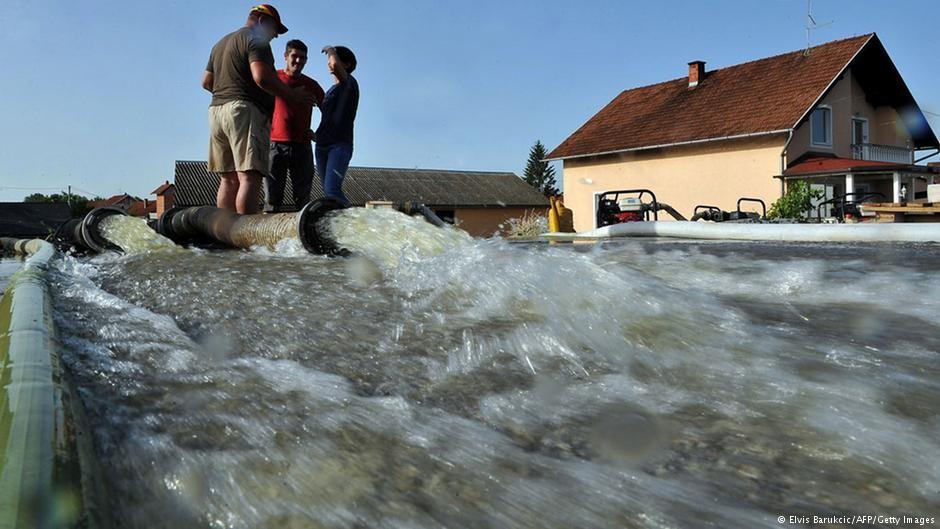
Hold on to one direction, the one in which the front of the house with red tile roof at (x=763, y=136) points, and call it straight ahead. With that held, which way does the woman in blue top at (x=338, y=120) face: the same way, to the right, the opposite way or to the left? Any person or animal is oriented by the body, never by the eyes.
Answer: to the right

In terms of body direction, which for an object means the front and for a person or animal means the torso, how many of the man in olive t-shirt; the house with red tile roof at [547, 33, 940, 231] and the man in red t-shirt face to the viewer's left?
0

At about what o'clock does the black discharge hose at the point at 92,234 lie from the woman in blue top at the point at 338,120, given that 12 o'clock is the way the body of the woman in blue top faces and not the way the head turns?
The black discharge hose is roughly at 12 o'clock from the woman in blue top.

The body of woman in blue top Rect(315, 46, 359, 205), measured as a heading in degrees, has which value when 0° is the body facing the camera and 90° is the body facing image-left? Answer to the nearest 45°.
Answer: approximately 90°

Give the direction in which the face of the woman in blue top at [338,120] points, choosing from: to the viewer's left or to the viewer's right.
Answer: to the viewer's left

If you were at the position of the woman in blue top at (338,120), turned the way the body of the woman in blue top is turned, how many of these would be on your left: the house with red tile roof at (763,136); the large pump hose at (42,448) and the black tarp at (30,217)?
1

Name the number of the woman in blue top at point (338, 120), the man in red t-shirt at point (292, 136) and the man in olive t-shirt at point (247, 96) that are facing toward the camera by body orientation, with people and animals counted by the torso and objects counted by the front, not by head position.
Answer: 1

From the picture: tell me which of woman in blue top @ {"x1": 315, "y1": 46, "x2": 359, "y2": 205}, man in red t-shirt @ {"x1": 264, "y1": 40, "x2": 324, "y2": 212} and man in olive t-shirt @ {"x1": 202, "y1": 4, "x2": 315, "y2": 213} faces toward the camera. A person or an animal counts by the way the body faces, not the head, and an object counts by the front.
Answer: the man in red t-shirt

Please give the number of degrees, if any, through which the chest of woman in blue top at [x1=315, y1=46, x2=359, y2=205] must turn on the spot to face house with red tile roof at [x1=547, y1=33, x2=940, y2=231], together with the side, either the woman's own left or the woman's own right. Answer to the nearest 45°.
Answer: approximately 135° to the woman's own right

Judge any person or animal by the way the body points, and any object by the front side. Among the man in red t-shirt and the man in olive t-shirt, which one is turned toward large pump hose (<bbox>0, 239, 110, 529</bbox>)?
the man in red t-shirt

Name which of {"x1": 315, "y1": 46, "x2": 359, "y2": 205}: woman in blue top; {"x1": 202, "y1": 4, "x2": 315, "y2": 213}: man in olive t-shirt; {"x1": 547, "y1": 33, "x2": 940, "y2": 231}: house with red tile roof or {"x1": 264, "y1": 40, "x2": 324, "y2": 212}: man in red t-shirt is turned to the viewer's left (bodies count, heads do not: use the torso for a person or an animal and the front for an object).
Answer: the woman in blue top

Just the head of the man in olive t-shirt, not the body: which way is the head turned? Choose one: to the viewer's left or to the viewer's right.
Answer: to the viewer's right

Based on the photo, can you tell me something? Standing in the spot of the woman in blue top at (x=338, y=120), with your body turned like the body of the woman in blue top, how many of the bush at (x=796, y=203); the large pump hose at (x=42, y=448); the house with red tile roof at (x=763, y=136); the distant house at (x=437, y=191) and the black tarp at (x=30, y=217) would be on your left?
1

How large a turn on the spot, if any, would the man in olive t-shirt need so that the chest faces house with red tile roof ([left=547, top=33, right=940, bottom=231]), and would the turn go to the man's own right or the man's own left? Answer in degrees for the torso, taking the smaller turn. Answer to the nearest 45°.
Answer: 0° — they already face it

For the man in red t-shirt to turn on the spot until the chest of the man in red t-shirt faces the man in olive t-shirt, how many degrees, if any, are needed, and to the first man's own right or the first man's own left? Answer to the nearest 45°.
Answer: approximately 45° to the first man's own right

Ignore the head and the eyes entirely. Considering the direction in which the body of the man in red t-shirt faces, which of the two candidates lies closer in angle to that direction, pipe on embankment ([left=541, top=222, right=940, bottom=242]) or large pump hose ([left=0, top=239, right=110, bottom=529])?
the large pump hose
